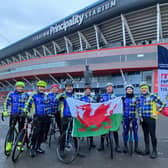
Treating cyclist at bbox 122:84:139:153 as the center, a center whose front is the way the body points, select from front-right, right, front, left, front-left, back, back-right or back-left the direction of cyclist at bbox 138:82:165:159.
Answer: left

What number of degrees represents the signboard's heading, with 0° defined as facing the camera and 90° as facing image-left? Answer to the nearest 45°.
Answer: approximately 0°

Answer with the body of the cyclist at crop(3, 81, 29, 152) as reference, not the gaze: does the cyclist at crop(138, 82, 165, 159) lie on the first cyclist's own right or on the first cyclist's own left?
on the first cyclist's own left

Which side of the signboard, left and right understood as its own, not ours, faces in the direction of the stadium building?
back

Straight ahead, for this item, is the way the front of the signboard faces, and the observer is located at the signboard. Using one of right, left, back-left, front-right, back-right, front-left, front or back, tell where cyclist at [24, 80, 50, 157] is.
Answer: front-right

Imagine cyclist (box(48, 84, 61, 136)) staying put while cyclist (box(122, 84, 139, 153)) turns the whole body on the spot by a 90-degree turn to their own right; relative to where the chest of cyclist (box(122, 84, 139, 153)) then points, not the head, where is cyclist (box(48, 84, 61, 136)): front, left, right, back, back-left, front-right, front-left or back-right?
front

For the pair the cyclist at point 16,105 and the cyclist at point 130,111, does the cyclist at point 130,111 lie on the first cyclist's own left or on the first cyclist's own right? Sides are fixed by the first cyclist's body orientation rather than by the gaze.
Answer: on the first cyclist's own left

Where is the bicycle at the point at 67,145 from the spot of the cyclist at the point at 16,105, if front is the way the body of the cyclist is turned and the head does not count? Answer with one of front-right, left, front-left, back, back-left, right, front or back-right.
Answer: front-left

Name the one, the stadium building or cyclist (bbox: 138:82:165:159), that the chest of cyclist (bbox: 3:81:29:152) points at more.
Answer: the cyclist
